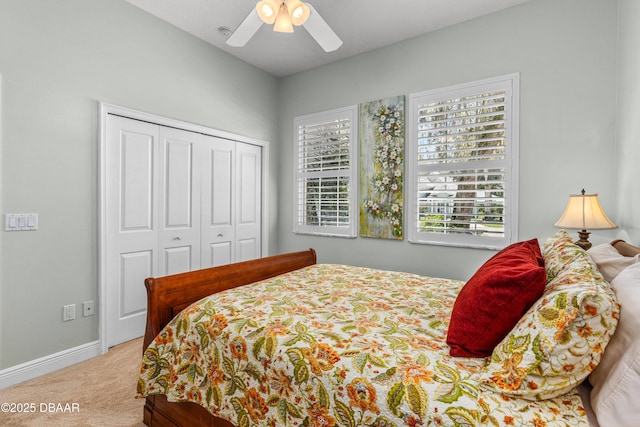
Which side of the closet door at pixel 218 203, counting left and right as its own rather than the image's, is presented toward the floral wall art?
front

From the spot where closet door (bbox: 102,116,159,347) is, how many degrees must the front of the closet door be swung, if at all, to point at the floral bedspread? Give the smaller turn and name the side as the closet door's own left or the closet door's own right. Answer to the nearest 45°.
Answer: approximately 45° to the closet door's own right

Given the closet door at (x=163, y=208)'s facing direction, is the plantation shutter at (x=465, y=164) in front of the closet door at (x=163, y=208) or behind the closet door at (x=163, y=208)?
in front

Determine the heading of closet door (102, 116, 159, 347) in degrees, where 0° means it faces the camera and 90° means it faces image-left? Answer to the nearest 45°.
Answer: approximately 315°

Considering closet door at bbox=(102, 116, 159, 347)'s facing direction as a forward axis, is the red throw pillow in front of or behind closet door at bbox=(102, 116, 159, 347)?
in front

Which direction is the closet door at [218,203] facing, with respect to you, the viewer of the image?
facing the viewer and to the right of the viewer

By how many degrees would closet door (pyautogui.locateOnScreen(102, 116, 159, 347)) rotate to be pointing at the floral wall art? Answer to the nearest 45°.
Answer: approximately 45° to its left

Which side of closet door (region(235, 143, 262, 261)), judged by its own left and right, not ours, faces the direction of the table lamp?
front
